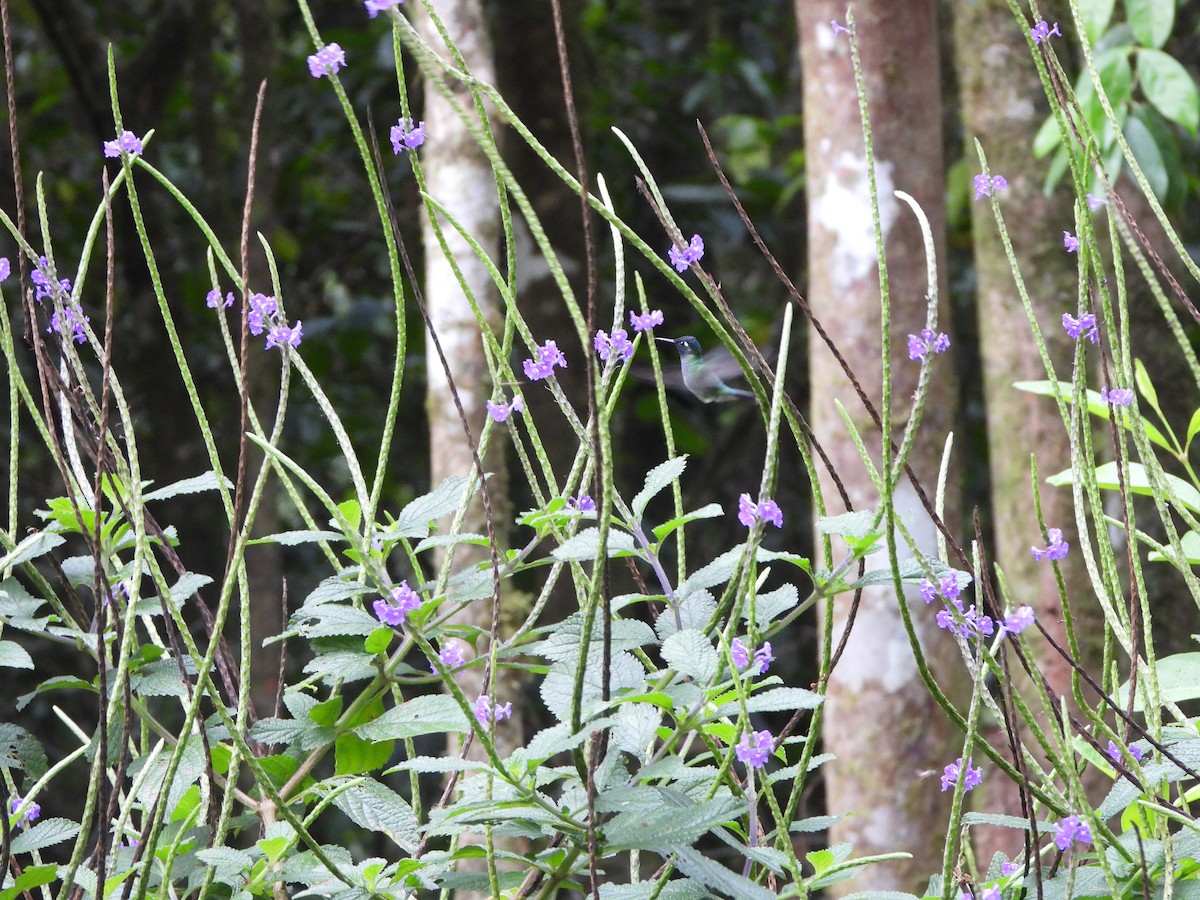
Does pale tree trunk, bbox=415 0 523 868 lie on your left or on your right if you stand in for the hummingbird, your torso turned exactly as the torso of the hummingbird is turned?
on your right

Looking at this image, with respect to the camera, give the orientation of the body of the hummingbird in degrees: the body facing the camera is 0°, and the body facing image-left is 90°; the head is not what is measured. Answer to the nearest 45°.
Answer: approximately 90°

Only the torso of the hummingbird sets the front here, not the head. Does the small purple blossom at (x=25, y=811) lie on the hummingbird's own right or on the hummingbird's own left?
on the hummingbird's own left

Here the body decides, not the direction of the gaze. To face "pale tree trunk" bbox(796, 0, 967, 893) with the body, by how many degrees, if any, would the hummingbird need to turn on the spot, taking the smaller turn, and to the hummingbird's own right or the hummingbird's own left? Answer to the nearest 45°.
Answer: approximately 90° to the hummingbird's own right

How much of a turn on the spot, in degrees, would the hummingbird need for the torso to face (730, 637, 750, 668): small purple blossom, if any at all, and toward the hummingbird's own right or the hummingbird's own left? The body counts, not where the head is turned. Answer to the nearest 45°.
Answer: approximately 90° to the hummingbird's own left

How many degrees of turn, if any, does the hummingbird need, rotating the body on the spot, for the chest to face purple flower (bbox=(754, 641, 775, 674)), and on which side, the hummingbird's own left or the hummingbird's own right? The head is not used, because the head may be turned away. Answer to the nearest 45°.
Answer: approximately 90° to the hummingbird's own left

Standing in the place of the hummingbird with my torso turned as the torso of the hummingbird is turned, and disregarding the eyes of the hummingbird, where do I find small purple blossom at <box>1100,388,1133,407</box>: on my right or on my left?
on my left

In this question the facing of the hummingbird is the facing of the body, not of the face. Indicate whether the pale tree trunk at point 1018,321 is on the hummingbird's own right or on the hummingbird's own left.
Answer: on the hummingbird's own right
